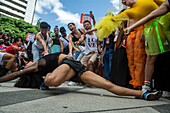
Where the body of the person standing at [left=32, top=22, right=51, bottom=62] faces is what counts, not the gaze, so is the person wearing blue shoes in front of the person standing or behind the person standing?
in front

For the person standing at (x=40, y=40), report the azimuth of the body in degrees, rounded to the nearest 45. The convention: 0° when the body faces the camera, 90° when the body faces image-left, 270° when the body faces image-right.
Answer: approximately 315°
